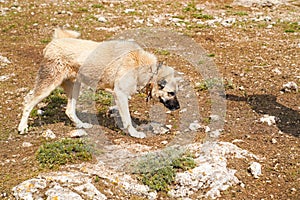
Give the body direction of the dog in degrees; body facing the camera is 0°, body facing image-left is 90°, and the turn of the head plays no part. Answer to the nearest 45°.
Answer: approximately 270°

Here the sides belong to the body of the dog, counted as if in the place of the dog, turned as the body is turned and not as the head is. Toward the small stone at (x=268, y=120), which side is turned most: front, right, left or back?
front

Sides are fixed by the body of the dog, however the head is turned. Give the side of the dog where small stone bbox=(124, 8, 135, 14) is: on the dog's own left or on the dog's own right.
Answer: on the dog's own left

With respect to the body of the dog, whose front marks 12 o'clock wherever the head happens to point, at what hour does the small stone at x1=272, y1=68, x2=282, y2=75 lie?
The small stone is roughly at 11 o'clock from the dog.

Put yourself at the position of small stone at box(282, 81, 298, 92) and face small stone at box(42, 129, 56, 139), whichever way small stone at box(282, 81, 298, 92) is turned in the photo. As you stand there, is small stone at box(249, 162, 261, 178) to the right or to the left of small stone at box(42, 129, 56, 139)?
left

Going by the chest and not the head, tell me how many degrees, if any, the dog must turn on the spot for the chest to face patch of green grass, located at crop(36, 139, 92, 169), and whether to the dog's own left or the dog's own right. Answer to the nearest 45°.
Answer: approximately 135° to the dog's own right

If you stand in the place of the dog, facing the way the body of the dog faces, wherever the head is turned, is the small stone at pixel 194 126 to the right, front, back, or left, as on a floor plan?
front

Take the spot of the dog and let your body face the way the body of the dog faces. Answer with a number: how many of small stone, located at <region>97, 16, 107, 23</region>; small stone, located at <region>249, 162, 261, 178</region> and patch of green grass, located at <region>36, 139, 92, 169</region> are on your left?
1

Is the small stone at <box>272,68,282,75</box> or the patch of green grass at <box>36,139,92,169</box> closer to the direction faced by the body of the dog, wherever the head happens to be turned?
the small stone

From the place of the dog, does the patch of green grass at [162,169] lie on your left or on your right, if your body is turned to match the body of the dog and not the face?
on your right

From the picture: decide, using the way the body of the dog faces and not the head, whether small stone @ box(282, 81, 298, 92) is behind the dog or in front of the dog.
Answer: in front

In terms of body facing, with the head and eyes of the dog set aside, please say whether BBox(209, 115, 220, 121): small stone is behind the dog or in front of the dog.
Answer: in front

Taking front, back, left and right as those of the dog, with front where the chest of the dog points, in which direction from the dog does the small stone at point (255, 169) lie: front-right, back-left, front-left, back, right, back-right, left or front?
front-right

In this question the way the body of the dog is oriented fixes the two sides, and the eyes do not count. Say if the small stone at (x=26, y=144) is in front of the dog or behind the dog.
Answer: behind
